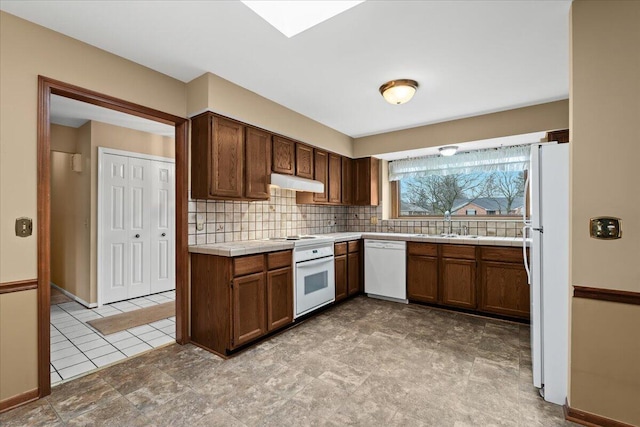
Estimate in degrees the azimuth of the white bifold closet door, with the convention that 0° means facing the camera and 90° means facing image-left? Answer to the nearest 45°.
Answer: approximately 315°

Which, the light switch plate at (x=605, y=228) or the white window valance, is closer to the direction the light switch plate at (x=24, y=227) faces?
the light switch plate

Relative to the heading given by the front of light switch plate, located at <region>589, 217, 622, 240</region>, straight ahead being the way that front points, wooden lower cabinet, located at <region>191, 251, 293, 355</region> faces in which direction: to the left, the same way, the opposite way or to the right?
to the left

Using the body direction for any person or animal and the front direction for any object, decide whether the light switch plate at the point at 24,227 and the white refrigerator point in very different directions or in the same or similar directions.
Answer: very different directions

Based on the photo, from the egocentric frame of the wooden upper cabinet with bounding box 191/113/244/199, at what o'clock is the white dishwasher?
The white dishwasher is roughly at 10 o'clock from the wooden upper cabinet.

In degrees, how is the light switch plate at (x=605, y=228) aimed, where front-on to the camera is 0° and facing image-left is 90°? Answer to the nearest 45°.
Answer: approximately 0°

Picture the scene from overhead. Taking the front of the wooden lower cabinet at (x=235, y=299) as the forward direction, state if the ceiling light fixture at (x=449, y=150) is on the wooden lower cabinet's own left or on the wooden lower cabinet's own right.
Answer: on the wooden lower cabinet's own left

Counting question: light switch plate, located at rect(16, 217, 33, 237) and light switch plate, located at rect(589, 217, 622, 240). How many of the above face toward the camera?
2

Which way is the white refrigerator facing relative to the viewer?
to the viewer's left

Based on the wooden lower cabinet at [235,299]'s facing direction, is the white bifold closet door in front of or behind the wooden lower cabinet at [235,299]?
behind

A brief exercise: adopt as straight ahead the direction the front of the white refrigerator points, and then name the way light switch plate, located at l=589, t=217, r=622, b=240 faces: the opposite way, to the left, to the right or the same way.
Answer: to the left
